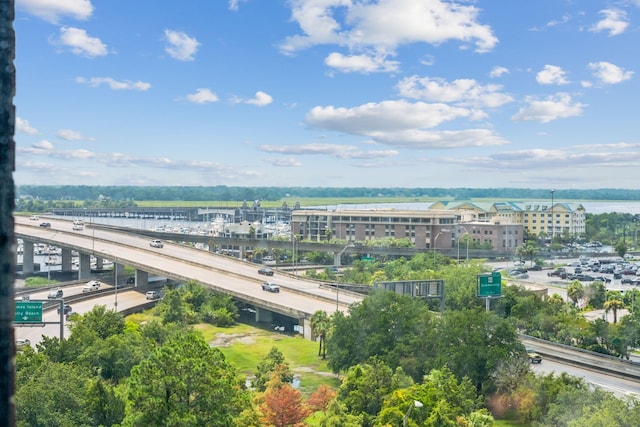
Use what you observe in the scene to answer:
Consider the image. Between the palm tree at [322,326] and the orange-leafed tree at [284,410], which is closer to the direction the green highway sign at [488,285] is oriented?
the orange-leafed tree

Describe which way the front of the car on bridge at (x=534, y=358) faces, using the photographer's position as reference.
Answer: facing the viewer and to the right of the viewer

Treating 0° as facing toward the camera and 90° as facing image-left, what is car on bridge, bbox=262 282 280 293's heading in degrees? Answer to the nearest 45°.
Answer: approximately 315°

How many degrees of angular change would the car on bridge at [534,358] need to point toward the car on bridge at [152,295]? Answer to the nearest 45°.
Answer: approximately 135° to its right

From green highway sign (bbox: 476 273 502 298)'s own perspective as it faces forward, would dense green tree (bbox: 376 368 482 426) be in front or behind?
in front

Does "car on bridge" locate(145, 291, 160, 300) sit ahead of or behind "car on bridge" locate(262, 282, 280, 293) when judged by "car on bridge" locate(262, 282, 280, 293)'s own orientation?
behind

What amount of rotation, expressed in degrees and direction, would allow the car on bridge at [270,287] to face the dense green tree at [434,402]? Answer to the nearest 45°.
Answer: approximately 45° to its right

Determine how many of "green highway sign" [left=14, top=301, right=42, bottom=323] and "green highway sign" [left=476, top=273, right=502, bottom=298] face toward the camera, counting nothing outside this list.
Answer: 2

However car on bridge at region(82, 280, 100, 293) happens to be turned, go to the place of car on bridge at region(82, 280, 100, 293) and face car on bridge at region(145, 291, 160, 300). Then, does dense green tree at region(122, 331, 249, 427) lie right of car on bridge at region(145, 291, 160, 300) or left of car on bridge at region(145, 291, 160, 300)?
right

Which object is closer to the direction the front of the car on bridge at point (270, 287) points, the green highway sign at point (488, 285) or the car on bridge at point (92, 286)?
the green highway sign

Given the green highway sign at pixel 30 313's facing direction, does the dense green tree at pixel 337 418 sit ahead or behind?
ahead

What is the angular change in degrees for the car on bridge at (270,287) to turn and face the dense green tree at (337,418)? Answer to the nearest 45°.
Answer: approximately 45° to its right
